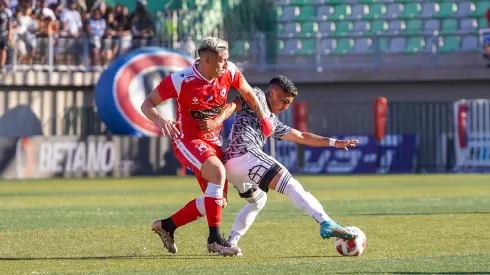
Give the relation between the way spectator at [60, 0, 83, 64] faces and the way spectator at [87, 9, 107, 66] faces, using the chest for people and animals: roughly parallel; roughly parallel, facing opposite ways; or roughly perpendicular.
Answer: roughly parallel

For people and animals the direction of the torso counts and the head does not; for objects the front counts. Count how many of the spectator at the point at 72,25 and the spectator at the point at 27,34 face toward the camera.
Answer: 2

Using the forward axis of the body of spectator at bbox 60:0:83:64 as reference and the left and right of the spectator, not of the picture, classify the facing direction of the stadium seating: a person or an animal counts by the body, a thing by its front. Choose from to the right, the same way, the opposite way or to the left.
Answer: the same way

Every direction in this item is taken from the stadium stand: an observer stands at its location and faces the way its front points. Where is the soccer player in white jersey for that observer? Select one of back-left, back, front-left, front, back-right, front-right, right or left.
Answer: front

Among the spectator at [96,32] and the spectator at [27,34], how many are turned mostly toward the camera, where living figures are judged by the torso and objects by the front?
2

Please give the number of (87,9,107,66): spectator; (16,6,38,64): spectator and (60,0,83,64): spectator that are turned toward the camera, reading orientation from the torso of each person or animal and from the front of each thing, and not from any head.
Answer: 3

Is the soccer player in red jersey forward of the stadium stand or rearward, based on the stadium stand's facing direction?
forward

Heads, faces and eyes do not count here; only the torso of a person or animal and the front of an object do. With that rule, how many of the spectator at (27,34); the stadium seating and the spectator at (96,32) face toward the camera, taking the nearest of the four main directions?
3

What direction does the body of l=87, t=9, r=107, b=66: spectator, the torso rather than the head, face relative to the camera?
toward the camera

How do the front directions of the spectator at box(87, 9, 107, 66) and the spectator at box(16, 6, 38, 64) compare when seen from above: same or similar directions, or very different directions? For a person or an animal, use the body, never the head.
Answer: same or similar directions

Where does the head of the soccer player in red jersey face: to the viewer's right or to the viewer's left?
to the viewer's right

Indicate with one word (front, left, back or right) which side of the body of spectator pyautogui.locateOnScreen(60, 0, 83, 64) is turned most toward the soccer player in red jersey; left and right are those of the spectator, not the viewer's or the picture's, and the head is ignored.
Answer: front

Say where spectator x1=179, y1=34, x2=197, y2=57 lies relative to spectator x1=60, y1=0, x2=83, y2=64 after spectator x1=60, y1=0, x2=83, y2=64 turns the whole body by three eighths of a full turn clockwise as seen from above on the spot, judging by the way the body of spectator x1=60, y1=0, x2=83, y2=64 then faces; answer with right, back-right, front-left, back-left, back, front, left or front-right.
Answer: back-right

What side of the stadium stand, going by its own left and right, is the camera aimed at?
front

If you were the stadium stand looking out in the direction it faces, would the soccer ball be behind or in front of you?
in front

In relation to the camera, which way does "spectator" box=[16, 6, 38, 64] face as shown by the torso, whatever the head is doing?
toward the camera

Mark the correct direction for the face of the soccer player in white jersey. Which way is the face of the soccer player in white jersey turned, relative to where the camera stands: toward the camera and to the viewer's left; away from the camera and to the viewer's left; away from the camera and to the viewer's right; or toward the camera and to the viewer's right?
toward the camera and to the viewer's right
